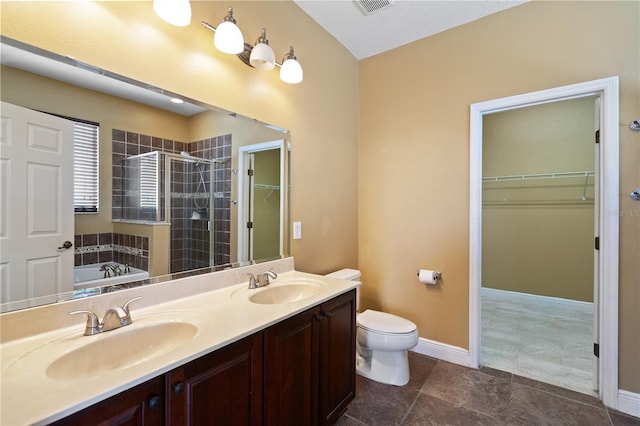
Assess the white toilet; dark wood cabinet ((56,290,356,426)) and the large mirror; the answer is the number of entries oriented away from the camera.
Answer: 0

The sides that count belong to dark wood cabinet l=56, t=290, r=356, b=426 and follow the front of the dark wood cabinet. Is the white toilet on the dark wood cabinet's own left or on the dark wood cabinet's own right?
on the dark wood cabinet's own left

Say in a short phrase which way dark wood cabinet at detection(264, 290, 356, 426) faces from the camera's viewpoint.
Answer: facing the viewer and to the right of the viewer

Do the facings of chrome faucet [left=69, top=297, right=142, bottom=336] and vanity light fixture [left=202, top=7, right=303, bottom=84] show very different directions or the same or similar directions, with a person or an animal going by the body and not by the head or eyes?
same or similar directions

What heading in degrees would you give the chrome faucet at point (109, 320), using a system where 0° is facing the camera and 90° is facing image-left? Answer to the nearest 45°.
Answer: approximately 315°

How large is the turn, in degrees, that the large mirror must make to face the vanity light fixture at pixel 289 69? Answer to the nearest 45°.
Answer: approximately 45° to its left

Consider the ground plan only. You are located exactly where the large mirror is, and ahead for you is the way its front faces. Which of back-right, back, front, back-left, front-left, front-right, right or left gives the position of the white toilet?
front-left

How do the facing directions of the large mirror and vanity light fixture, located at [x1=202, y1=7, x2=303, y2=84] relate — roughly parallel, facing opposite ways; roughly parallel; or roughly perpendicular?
roughly parallel
